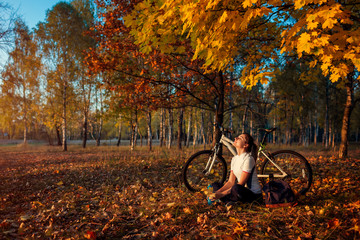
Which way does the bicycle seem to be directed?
to the viewer's left

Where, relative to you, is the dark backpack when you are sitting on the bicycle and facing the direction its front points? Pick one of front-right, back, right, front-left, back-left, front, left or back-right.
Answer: left

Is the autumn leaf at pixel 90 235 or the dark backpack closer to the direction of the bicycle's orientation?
the autumn leaf

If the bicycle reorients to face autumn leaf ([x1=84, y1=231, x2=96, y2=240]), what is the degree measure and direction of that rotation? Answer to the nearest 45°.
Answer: approximately 45° to its left

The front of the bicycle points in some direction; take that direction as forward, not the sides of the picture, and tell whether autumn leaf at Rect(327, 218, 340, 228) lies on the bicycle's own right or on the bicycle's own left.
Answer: on the bicycle's own left
